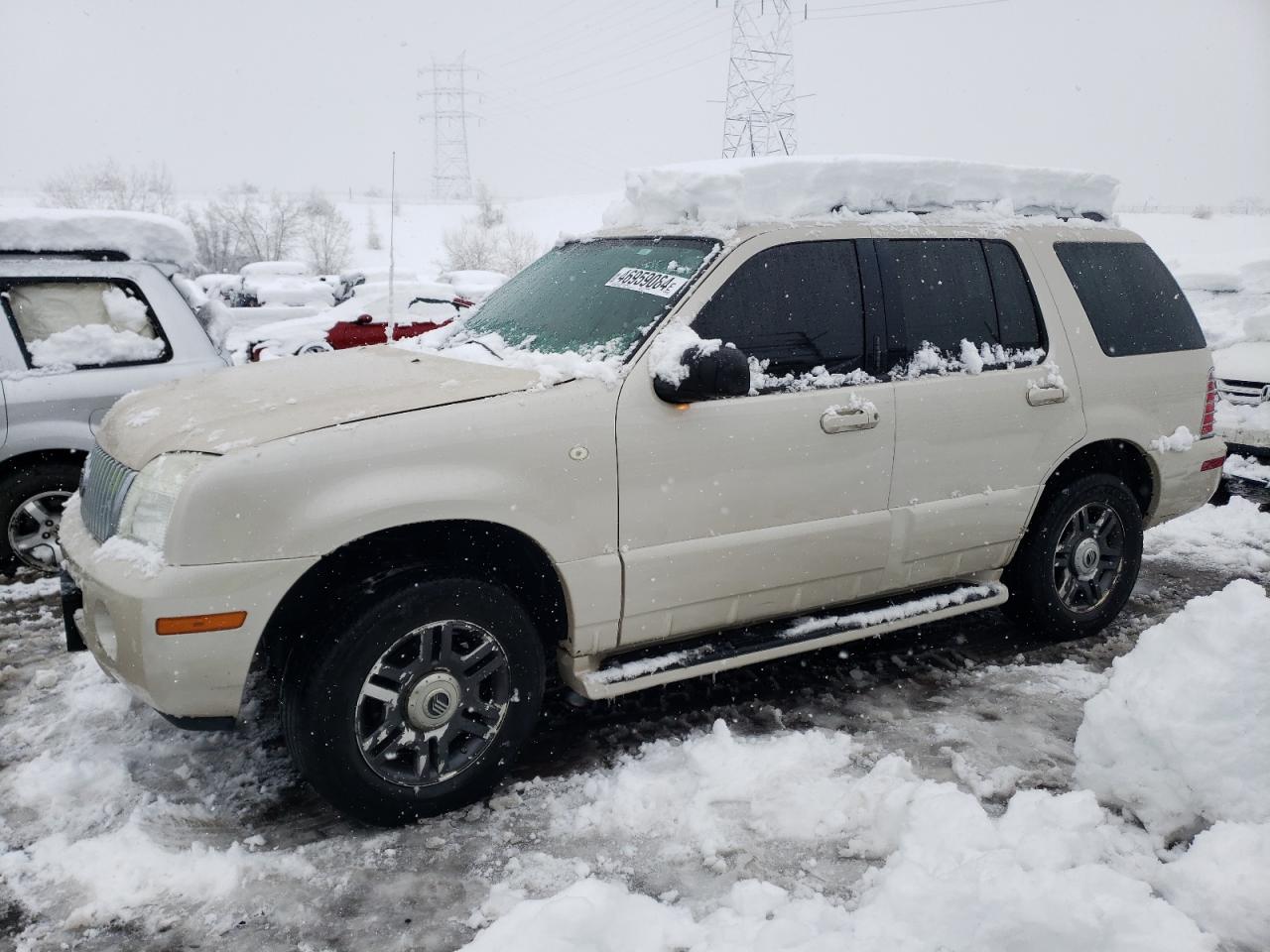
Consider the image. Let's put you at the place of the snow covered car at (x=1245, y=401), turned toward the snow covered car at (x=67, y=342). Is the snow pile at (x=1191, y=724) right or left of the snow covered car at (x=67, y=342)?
left

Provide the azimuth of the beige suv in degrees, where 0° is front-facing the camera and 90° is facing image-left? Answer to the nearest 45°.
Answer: approximately 45°

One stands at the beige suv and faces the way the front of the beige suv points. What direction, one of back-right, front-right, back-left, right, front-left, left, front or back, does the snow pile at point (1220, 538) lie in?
back

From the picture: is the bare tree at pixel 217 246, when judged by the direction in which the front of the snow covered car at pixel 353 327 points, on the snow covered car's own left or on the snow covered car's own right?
on the snow covered car's own right

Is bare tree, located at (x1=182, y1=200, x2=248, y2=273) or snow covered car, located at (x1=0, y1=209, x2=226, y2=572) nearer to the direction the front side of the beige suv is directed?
the snow covered car

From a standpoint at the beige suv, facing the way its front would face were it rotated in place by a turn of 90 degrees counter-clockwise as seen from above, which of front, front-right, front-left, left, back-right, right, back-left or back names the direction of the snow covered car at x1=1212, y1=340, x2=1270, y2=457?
left

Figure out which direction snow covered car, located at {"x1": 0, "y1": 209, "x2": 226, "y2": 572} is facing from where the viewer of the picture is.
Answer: facing to the left of the viewer

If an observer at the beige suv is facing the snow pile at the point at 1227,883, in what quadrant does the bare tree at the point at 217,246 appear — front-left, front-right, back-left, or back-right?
back-left

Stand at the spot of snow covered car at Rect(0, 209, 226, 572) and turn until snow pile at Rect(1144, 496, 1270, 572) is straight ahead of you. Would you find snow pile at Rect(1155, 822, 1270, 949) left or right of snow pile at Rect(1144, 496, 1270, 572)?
right
